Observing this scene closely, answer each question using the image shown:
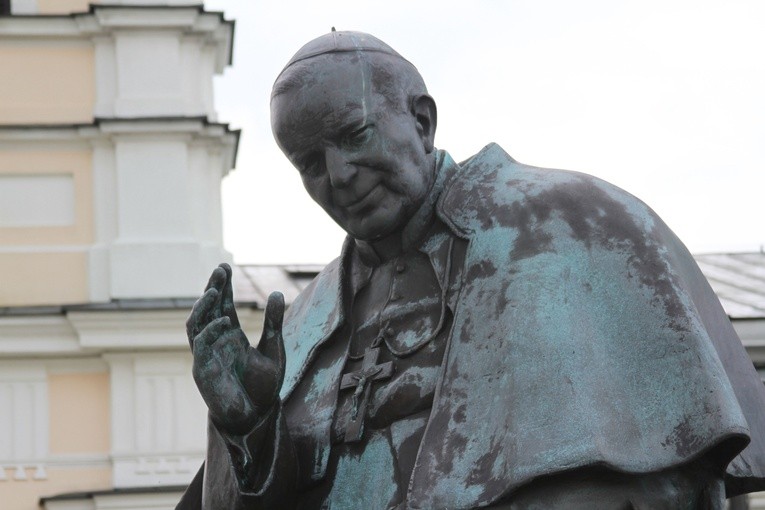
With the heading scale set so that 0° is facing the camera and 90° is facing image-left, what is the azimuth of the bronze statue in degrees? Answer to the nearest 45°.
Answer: approximately 45°
